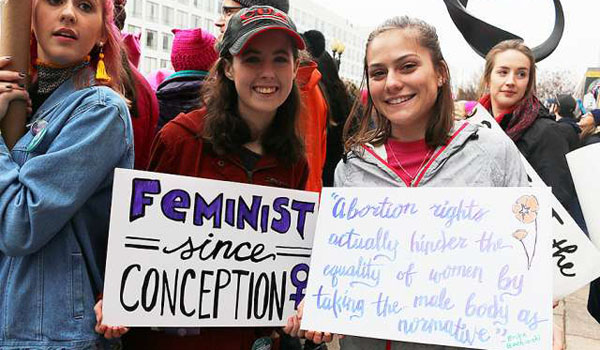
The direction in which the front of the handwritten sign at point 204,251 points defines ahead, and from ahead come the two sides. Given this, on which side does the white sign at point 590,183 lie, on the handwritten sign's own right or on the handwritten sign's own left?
on the handwritten sign's own left

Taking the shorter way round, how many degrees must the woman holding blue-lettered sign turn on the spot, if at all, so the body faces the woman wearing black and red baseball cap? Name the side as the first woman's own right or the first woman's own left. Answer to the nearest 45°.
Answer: approximately 90° to the first woman's own right

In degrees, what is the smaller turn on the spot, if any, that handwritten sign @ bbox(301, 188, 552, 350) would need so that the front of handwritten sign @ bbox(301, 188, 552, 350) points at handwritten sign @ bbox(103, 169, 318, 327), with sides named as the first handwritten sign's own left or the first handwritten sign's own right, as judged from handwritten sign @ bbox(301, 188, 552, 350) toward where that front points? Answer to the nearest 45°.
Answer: approximately 90° to the first handwritten sign's own right

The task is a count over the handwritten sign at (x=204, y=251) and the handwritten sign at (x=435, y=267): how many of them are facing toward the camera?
2

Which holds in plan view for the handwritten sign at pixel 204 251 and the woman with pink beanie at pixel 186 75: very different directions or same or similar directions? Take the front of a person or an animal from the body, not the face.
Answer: very different directions

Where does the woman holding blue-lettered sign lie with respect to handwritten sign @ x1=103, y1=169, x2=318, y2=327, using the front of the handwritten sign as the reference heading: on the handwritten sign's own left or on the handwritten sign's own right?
on the handwritten sign's own left

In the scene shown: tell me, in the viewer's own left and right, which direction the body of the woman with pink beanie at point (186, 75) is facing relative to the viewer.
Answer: facing away from the viewer

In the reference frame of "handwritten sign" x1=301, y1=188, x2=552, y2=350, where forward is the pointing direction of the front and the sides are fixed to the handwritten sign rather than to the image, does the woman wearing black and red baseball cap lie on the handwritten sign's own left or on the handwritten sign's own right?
on the handwritten sign's own right

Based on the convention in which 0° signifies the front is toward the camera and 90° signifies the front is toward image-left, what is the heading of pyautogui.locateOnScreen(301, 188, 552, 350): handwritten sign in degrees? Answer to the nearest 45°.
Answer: approximately 0°
